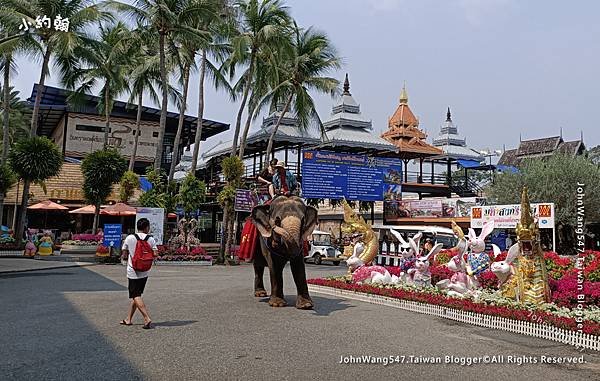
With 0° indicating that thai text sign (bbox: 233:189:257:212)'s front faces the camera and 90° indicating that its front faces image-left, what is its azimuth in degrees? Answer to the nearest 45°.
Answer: approximately 0°

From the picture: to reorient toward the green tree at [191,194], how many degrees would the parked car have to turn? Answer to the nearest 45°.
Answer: approximately 90° to its right

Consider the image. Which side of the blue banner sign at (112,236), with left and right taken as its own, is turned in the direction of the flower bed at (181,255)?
left

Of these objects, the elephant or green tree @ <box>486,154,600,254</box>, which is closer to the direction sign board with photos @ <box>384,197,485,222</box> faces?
the elephant

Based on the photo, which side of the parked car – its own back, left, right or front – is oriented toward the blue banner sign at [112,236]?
right

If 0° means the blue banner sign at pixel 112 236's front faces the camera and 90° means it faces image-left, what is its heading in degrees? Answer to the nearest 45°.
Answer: approximately 0°

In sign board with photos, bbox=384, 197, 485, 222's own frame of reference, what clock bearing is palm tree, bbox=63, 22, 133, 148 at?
The palm tree is roughly at 2 o'clock from the sign board with photos.

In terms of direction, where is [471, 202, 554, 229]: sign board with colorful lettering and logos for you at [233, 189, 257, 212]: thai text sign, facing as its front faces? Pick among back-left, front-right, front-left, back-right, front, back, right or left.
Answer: left
